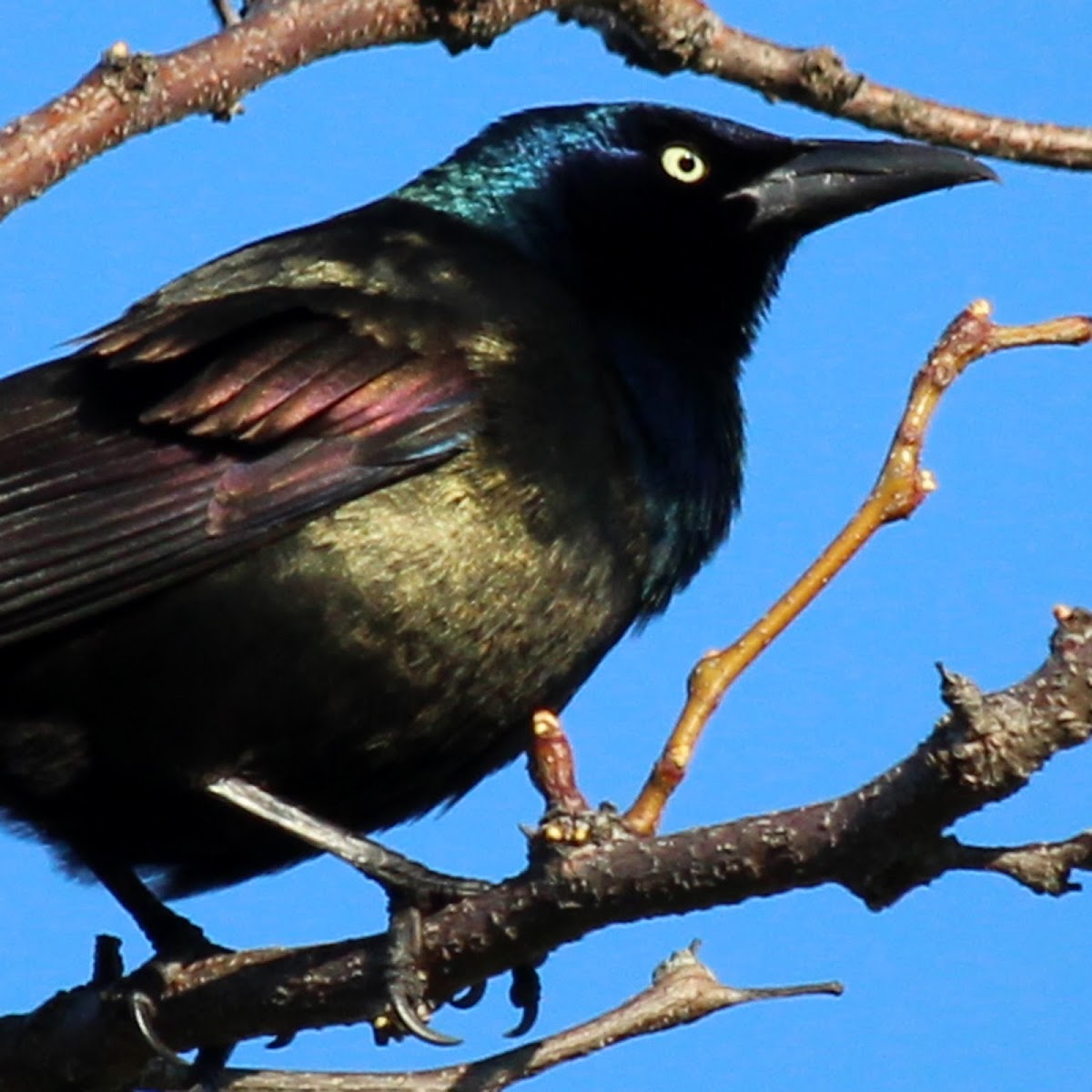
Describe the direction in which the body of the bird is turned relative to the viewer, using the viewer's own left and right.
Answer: facing to the right of the viewer
